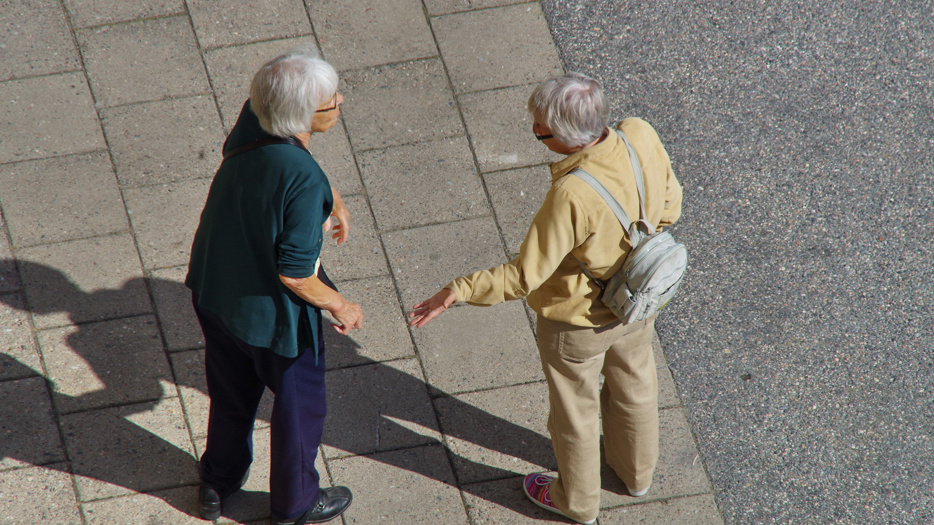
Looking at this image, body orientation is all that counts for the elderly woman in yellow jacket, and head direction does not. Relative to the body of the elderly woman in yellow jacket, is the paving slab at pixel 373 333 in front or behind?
in front

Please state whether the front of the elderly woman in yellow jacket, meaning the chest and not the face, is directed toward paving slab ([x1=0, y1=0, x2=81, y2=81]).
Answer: yes

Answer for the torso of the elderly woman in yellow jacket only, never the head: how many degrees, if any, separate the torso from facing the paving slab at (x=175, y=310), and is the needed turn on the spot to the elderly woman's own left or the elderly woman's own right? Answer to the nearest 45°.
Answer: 0° — they already face it

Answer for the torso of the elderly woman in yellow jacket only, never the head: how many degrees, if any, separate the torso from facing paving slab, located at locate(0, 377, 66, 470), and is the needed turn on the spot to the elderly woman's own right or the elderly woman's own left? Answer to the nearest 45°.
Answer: approximately 45° to the elderly woman's own left

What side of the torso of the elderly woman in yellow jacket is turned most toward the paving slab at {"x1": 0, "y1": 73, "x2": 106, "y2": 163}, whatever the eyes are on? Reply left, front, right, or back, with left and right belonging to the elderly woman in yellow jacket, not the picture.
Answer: front

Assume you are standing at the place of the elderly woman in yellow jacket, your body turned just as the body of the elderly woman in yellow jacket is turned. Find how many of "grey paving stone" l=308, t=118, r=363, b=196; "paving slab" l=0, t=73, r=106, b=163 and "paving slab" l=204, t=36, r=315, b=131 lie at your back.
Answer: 0

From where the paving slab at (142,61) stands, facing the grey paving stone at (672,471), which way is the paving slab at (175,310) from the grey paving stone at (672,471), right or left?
right

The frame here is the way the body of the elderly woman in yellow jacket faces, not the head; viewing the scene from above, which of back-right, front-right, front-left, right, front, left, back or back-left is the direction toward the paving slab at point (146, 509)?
front-left

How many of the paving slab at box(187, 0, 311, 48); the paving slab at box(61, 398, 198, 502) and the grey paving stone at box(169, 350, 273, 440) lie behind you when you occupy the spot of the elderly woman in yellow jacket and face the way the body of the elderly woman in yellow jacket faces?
0

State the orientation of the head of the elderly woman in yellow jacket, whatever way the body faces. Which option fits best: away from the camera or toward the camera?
away from the camera

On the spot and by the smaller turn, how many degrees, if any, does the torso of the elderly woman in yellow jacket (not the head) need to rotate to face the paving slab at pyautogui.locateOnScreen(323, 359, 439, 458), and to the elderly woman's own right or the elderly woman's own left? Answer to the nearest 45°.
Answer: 0° — they already face it

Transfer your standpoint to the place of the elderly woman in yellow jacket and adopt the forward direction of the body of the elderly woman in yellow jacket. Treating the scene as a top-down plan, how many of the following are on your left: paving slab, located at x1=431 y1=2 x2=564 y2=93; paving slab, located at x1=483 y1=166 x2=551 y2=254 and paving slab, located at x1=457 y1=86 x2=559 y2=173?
0

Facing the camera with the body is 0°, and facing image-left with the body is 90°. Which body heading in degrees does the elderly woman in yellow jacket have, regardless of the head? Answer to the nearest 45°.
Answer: approximately 135°

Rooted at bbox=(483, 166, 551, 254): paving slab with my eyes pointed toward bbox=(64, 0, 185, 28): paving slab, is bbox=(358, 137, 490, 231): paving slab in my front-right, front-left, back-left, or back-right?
front-left

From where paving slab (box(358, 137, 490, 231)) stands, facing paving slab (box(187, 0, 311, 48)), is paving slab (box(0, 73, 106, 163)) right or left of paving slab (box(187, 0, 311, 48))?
left

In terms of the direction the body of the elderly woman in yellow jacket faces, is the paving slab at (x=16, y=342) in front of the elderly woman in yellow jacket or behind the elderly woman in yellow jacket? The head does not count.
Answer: in front
